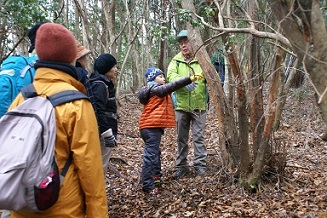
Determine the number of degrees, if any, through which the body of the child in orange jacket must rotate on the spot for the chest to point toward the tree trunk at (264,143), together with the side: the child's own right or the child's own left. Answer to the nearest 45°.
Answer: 0° — they already face it

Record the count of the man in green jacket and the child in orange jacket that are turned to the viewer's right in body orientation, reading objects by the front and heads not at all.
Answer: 1

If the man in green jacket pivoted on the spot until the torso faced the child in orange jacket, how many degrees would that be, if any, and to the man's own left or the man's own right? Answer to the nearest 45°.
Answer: approximately 45° to the man's own right

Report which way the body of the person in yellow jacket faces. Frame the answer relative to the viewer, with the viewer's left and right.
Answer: facing away from the viewer and to the right of the viewer

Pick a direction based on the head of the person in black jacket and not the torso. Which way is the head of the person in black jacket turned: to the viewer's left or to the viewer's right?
to the viewer's right

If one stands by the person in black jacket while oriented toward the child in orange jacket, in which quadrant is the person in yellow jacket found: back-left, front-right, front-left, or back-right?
back-right
